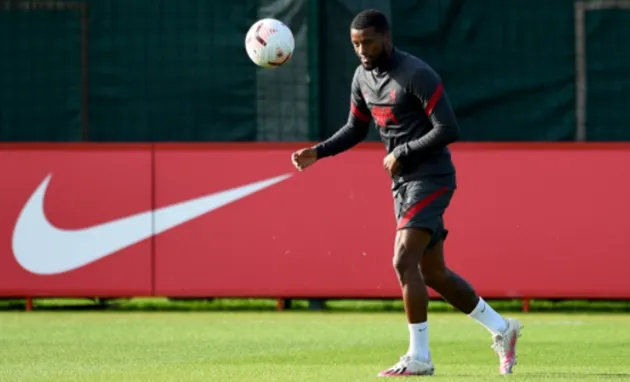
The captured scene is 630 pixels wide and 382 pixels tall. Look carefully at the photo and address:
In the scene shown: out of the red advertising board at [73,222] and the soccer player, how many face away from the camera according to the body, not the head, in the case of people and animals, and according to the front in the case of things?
0

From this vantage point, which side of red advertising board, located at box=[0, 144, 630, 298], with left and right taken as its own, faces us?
front

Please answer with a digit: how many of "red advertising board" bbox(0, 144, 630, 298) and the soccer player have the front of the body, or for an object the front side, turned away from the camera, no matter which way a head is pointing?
0

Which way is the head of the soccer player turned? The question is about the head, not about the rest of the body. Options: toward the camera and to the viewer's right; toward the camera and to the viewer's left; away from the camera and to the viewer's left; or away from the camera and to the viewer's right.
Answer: toward the camera and to the viewer's left

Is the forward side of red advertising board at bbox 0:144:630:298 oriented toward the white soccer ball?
yes

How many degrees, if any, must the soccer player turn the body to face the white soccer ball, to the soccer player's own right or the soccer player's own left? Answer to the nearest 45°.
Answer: approximately 90° to the soccer player's own right

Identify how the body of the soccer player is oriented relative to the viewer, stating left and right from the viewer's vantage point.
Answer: facing the viewer and to the left of the viewer
